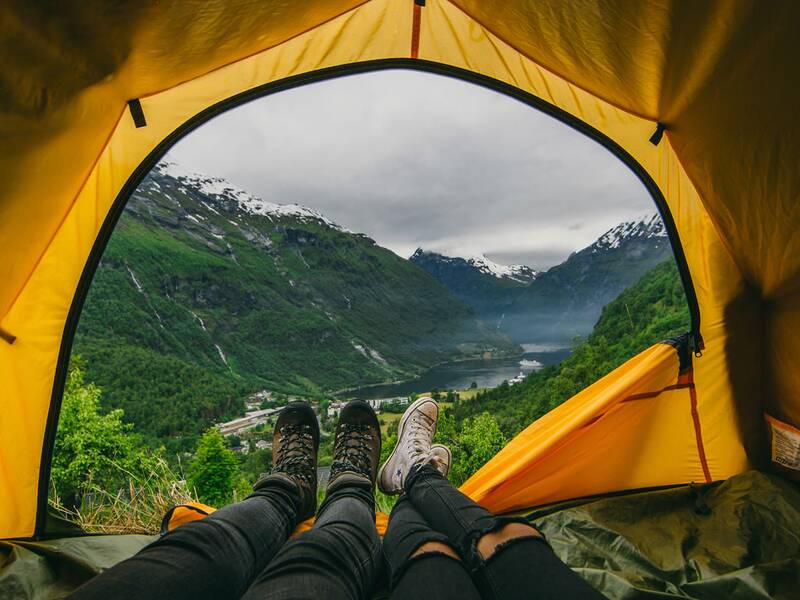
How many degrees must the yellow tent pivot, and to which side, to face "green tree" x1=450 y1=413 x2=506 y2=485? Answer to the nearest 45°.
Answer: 0° — it already faces it

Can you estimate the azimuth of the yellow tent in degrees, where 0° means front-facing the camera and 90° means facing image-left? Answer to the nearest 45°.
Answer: approximately 180°

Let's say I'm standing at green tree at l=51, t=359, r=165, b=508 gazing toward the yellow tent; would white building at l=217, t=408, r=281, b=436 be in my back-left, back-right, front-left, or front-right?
back-left
